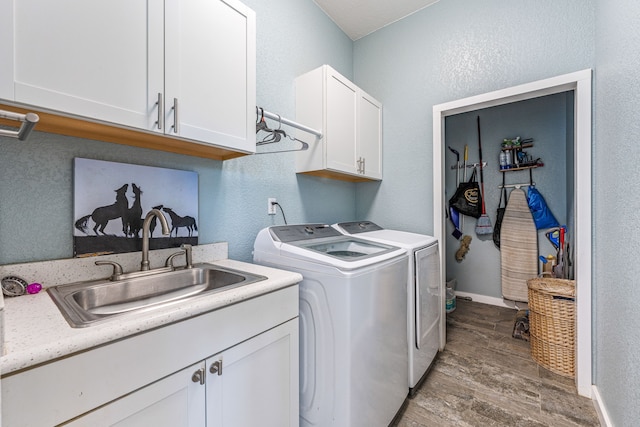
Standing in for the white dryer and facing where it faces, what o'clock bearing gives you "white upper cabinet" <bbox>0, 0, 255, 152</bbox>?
The white upper cabinet is roughly at 3 o'clock from the white dryer.

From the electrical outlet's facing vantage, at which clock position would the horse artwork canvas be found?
The horse artwork canvas is roughly at 3 o'clock from the electrical outlet.

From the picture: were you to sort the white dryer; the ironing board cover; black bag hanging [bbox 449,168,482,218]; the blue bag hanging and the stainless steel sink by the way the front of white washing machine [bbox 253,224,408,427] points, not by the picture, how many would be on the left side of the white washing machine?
4

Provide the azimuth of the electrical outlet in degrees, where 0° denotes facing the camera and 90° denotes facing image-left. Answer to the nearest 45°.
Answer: approximately 315°

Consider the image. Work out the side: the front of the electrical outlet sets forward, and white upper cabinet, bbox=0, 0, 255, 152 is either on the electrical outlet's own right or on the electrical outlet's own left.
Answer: on the electrical outlet's own right

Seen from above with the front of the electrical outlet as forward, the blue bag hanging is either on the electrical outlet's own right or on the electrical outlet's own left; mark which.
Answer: on the electrical outlet's own left

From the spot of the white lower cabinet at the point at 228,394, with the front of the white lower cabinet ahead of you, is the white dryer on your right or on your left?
on your left

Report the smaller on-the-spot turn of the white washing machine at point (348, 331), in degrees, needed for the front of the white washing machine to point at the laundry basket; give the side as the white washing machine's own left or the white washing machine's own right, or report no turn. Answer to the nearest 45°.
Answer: approximately 90° to the white washing machine's own left

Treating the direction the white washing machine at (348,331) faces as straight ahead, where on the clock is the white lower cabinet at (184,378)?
The white lower cabinet is roughly at 3 o'clock from the white washing machine.

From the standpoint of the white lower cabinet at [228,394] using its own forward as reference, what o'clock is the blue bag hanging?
The blue bag hanging is roughly at 10 o'clock from the white lower cabinet.

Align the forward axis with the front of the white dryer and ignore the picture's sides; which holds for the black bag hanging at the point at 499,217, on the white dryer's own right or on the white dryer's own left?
on the white dryer's own left

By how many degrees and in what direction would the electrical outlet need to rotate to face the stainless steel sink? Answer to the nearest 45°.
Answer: approximately 90° to its right
